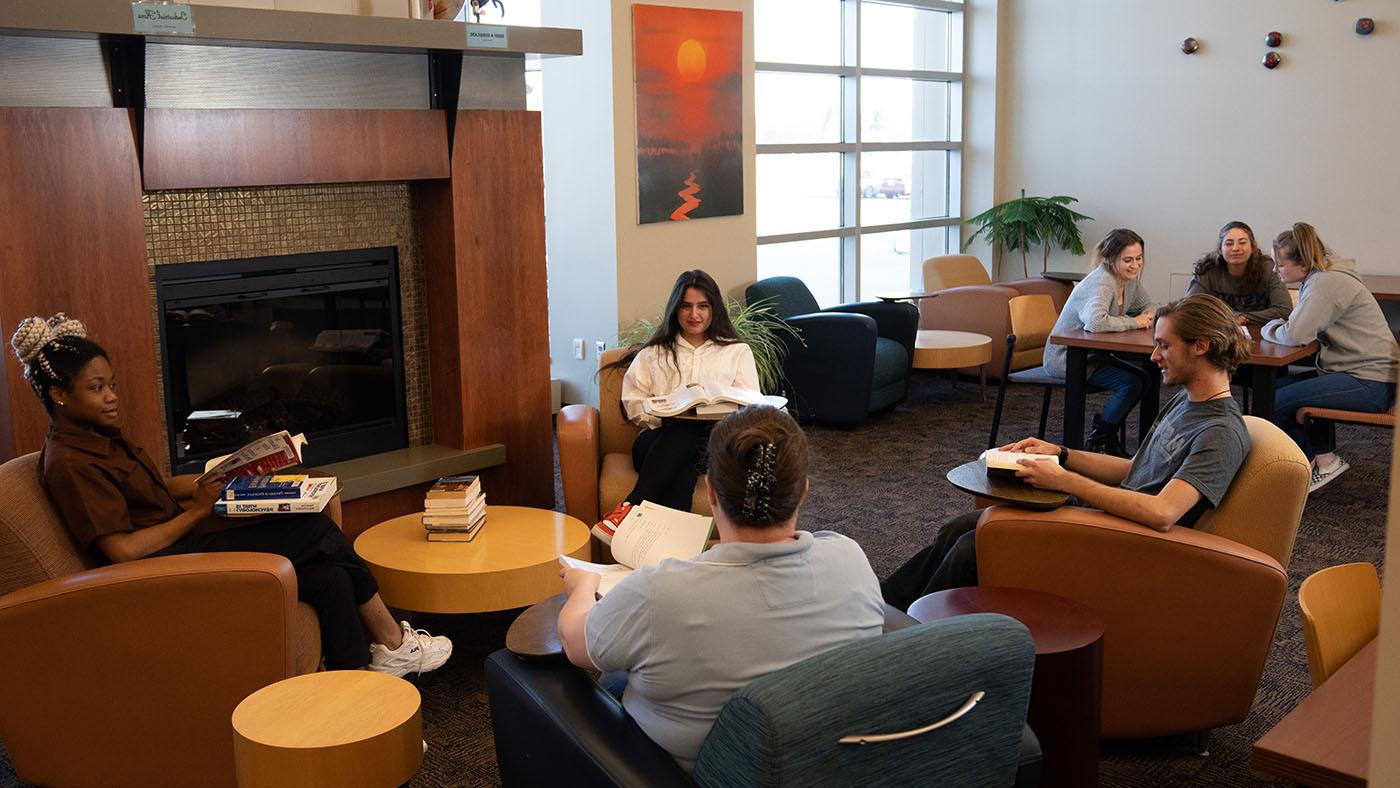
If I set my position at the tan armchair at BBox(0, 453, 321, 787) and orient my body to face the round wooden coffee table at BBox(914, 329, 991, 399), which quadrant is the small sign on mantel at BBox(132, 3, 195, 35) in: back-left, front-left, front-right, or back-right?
front-left

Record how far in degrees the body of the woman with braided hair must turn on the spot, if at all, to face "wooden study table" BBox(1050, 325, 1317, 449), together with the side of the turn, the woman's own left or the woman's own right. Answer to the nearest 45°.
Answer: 0° — they already face it

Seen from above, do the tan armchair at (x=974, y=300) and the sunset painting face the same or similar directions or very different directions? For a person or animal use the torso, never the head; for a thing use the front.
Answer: same or similar directions

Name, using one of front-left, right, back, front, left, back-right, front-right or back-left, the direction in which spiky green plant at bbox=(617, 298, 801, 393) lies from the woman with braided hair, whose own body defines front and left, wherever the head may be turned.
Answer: front-left

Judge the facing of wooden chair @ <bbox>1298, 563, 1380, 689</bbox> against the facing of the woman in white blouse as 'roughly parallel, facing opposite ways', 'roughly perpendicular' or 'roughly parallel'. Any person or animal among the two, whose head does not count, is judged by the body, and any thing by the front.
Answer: roughly parallel

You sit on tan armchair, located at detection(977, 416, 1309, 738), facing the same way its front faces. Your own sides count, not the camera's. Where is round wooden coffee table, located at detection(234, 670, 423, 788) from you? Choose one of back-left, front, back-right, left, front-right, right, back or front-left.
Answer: front-left

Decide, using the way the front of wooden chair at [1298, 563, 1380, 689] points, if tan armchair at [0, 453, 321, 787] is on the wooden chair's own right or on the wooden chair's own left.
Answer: on the wooden chair's own right

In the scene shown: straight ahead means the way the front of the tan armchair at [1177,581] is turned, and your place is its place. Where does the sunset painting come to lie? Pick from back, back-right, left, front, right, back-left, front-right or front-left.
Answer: front-right

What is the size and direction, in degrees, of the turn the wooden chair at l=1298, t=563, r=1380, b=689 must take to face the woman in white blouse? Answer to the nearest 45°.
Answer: approximately 180°

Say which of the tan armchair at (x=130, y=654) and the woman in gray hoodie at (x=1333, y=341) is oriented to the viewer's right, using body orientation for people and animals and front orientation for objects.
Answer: the tan armchair

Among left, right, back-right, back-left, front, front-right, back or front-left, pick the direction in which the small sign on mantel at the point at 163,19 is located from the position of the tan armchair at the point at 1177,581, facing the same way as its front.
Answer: front

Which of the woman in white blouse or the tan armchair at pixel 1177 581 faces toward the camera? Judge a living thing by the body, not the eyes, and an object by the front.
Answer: the woman in white blouse

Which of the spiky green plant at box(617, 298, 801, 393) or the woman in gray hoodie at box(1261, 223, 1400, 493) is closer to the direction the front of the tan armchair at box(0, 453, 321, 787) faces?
the woman in gray hoodie

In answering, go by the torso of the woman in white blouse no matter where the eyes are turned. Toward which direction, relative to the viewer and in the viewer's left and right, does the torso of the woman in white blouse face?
facing the viewer

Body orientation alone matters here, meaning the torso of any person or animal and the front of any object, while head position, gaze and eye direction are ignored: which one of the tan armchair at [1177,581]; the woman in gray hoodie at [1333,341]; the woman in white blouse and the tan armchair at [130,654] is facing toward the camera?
the woman in white blouse

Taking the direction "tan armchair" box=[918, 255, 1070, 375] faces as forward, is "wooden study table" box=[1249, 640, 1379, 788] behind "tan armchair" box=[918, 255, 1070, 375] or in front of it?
in front

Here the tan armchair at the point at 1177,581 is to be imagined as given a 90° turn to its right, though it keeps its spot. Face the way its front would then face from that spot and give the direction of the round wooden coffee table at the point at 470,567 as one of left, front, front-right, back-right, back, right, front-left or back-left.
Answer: left

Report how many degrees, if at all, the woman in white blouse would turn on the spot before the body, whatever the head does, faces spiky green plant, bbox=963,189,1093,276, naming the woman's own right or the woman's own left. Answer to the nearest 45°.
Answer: approximately 135° to the woman's own left

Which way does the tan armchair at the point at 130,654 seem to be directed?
to the viewer's right
